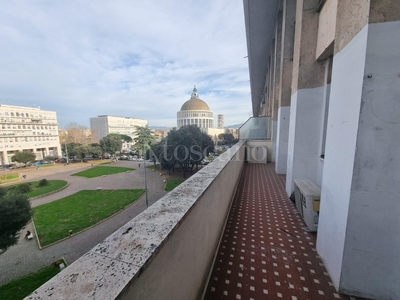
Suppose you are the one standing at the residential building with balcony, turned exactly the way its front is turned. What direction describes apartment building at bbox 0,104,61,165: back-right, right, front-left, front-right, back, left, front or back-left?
front-right

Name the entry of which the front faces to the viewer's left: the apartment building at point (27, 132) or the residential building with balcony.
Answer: the residential building with balcony

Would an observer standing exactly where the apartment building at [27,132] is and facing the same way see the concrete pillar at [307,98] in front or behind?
in front

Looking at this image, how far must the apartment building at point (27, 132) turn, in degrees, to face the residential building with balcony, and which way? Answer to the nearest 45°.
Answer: approximately 45° to its right

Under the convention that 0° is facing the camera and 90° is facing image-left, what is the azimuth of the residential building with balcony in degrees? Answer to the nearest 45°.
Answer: approximately 90°

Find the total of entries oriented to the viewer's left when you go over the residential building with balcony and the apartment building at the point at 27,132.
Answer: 1

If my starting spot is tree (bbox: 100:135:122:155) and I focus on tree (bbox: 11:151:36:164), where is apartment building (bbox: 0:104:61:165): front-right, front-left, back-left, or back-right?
front-right

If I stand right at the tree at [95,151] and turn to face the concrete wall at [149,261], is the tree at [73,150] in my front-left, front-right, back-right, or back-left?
back-right

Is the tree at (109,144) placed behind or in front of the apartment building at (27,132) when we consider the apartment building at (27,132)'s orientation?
in front

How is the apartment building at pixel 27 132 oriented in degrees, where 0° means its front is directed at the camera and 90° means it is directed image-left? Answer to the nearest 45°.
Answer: approximately 315°

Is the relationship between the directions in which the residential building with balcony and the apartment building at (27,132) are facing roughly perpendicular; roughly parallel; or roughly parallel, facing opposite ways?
roughly parallel, facing opposite ways
